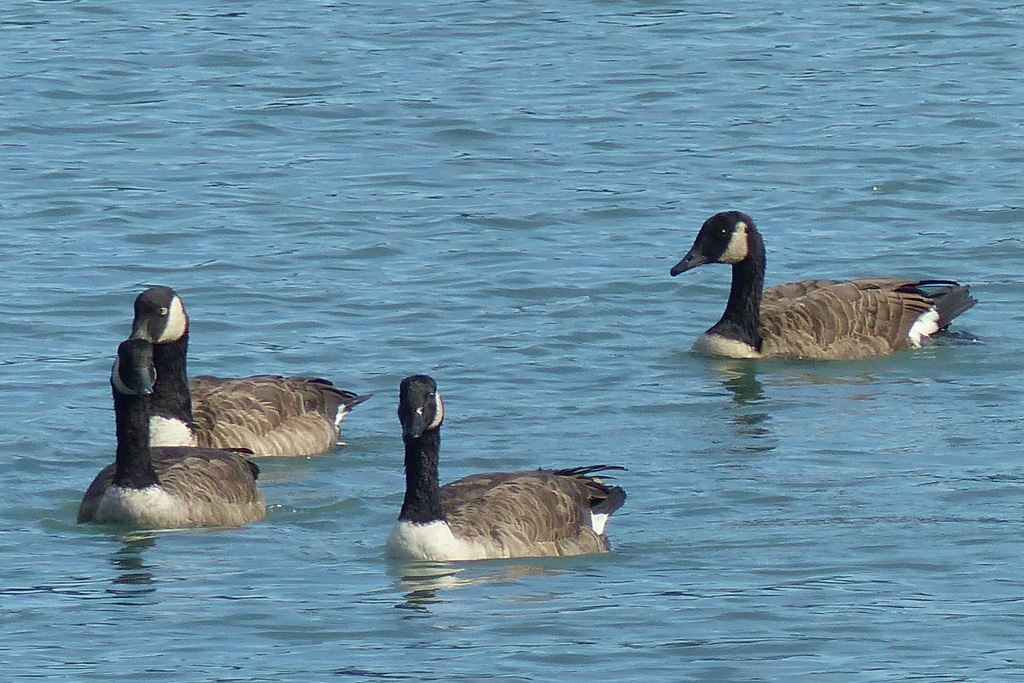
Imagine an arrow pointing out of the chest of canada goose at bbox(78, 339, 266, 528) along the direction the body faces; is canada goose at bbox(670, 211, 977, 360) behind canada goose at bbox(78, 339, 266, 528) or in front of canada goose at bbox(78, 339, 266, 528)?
behind

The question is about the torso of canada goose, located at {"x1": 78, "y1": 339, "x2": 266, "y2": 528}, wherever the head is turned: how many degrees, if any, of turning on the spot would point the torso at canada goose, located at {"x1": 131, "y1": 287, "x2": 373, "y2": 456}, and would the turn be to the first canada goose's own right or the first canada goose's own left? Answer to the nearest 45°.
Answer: approximately 135° to the first canada goose's own right

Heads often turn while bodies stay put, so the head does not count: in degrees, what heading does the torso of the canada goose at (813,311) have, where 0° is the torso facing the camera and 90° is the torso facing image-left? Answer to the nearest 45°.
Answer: approximately 90°

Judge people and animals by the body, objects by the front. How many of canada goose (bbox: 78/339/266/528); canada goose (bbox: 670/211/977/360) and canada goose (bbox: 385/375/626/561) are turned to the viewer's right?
0

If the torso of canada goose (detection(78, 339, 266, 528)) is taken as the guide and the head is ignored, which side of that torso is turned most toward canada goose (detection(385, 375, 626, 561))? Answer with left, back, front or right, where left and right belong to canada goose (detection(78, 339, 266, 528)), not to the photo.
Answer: left

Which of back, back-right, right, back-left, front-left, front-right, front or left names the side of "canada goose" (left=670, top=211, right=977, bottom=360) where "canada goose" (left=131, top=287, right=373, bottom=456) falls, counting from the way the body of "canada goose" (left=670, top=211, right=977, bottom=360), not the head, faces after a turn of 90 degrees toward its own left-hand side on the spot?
front-right

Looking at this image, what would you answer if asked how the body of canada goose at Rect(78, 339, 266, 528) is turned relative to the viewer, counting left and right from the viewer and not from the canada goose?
facing the viewer and to the left of the viewer

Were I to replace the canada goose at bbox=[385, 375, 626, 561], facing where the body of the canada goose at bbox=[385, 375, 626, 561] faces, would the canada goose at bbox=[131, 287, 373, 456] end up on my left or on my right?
on my right

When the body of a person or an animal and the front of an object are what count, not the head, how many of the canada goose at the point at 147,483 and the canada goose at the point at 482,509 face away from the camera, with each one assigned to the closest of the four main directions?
0

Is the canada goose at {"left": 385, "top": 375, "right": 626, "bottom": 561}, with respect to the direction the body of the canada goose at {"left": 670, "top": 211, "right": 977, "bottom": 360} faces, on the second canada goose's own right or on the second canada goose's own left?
on the second canada goose's own left

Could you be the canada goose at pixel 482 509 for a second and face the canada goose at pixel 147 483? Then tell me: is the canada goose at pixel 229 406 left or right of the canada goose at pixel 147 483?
right
